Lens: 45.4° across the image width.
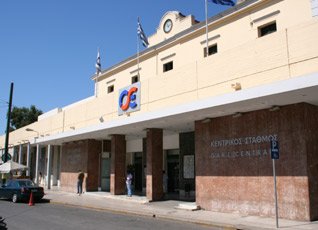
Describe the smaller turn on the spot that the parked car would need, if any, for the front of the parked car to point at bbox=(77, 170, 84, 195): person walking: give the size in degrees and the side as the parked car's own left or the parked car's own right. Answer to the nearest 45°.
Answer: approximately 90° to the parked car's own right

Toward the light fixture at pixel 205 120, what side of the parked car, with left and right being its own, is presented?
back

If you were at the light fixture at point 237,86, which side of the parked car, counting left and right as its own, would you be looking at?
back

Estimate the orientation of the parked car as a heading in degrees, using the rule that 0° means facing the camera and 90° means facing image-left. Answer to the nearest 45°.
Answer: approximately 135°
